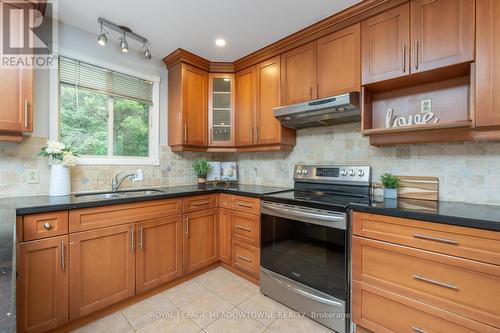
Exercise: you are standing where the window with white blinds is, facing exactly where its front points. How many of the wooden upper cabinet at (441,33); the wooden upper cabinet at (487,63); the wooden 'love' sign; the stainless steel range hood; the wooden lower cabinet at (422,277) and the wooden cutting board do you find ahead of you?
6

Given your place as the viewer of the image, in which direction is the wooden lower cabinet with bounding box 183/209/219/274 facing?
facing the viewer and to the right of the viewer

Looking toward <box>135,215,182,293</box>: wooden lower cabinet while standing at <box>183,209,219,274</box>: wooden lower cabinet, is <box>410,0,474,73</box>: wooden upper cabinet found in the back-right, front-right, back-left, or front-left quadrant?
back-left

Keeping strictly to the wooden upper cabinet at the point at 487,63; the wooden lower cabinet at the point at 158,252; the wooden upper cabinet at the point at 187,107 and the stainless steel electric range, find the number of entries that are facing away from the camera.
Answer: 0

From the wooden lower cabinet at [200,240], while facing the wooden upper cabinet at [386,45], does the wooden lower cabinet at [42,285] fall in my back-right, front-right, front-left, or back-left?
back-right

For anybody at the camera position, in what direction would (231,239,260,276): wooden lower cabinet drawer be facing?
facing the viewer and to the left of the viewer

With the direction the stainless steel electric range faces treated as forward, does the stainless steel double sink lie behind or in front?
in front

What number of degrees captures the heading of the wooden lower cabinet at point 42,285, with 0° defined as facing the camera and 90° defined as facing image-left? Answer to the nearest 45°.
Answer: approximately 315°

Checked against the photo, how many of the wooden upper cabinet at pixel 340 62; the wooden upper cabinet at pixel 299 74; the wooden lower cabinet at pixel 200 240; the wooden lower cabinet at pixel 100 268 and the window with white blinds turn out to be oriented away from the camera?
0

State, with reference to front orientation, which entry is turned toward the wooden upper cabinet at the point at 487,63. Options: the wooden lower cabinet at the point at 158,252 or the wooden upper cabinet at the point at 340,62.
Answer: the wooden lower cabinet

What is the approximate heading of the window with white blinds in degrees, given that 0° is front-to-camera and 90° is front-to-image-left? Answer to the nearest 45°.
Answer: approximately 315°

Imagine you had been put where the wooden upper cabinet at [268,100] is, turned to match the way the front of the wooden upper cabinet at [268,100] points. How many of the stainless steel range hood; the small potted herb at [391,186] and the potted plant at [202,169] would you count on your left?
2
